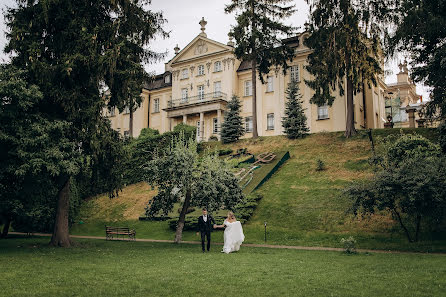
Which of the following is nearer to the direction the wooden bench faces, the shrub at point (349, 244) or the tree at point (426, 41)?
the shrub

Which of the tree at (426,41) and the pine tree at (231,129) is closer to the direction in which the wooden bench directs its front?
the tree

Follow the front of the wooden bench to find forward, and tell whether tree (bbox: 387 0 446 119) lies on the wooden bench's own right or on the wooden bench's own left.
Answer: on the wooden bench's own left

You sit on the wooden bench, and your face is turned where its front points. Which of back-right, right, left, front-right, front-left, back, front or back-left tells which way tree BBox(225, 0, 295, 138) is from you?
back-left

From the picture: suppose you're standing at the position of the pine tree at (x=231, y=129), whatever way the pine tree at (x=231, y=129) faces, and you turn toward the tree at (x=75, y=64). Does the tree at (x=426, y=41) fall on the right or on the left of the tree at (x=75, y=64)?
left

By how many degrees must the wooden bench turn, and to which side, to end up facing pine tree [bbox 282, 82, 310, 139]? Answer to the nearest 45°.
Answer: approximately 135° to its left

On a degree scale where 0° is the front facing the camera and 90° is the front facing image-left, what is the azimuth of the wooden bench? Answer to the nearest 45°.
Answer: approximately 0°

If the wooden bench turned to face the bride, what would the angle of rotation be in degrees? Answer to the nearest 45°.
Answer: approximately 45° to its left

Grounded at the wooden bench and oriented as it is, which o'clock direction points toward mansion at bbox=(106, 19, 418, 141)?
The mansion is roughly at 7 o'clock from the wooden bench.

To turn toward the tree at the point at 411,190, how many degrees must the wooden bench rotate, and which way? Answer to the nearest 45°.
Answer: approximately 45° to its left
